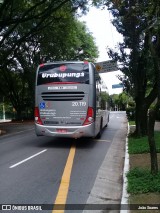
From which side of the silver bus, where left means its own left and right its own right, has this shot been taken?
back
